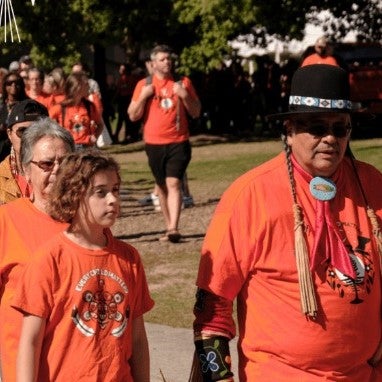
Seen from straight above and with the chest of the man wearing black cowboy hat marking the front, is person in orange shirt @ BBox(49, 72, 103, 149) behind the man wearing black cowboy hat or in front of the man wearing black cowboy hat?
behind

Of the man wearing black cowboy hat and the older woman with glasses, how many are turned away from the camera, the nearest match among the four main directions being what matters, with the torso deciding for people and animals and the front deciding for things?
0

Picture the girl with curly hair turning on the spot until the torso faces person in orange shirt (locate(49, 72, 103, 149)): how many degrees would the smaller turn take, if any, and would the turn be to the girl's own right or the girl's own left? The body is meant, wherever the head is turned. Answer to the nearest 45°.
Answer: approximately 135° to the girl's own left

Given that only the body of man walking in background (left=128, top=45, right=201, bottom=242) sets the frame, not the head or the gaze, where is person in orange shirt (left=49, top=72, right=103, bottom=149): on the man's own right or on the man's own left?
on the man's own right

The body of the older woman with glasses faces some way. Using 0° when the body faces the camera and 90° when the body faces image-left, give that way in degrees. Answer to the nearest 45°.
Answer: approximately 315°

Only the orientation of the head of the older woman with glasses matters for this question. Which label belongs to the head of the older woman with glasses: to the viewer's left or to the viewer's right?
to the viewer's right

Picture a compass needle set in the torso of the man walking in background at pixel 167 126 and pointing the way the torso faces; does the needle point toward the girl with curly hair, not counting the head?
yes

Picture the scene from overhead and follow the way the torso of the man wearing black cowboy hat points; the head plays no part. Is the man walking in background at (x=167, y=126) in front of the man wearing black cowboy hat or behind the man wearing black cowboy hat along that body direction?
behind

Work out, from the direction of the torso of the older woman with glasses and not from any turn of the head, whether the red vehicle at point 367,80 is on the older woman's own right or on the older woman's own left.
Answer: on the older woman's own left
